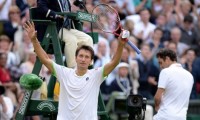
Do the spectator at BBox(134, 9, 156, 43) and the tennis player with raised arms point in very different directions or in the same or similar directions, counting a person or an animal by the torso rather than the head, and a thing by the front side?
same or similar directions

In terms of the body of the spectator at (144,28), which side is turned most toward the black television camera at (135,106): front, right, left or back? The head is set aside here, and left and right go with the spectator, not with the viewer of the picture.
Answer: front

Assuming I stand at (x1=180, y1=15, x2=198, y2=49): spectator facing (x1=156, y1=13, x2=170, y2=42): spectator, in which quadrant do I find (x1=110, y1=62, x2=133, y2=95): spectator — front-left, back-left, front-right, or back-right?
front-left

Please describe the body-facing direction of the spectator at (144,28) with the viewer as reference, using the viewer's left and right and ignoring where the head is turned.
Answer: facing the viewer

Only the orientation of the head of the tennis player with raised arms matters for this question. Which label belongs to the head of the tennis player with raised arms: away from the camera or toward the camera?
toward the camera

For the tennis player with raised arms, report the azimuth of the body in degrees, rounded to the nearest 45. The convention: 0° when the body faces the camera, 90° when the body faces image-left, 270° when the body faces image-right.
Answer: approximately 0°

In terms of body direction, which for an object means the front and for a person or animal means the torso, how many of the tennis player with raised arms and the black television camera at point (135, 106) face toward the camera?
2

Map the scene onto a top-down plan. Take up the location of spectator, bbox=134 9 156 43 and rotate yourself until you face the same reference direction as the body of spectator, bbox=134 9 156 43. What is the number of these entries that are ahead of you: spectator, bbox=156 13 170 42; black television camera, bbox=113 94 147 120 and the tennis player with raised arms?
2
